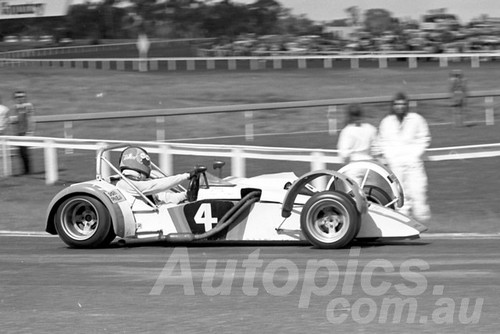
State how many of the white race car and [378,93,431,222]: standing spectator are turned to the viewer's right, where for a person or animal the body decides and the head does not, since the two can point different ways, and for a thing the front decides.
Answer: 1

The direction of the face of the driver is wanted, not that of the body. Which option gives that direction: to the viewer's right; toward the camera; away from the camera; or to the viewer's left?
to the viewer's right

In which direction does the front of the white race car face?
to the viewer's right

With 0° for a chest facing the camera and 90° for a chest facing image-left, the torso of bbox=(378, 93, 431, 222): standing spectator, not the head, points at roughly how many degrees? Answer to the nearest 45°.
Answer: approximately 0°

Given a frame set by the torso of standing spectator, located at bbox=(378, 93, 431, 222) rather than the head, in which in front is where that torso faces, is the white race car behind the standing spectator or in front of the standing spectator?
in front

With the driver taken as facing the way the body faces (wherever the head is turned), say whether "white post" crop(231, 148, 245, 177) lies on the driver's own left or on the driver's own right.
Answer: on the driver's own left

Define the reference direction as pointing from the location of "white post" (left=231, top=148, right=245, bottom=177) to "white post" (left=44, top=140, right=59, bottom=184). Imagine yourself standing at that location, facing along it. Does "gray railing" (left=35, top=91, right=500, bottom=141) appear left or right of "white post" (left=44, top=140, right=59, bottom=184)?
right

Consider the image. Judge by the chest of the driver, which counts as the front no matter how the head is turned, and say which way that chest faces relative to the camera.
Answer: to the viewer's right
